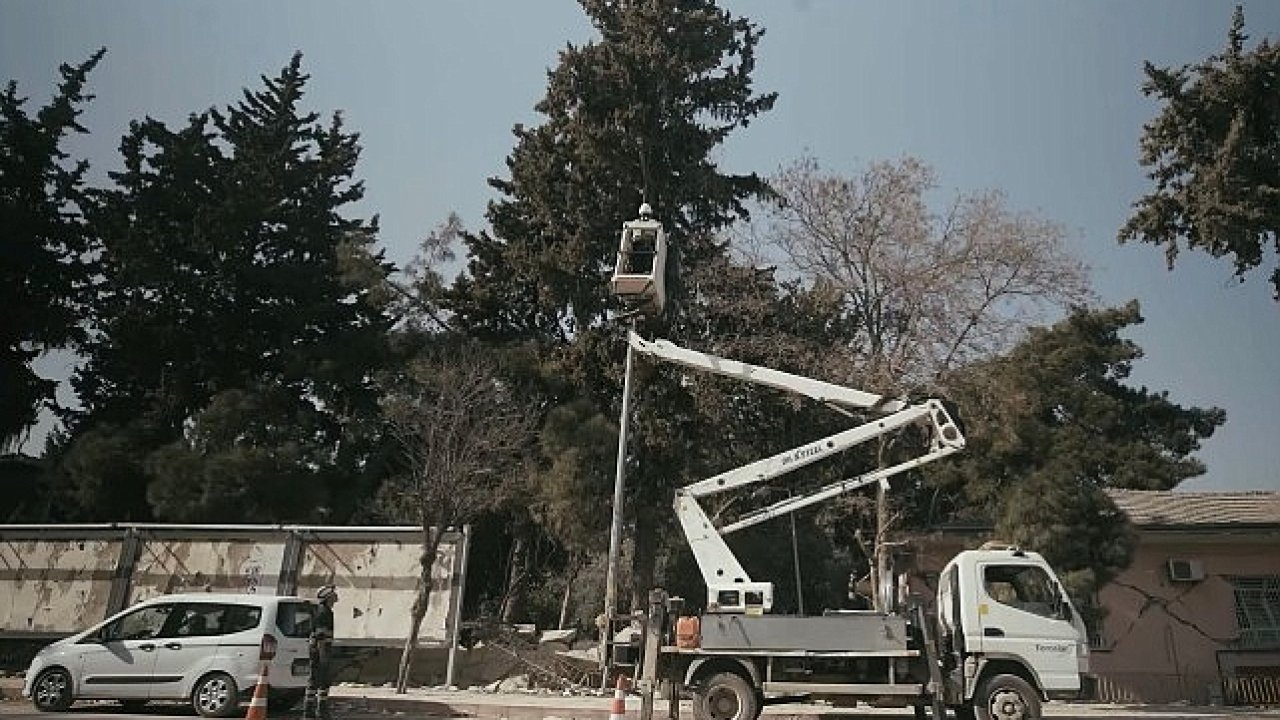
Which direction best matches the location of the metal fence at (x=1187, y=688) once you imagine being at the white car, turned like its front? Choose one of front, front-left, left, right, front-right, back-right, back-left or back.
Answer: back-right

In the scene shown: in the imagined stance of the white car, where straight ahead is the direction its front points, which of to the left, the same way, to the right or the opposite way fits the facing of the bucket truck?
the opposite way

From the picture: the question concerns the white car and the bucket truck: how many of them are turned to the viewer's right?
1

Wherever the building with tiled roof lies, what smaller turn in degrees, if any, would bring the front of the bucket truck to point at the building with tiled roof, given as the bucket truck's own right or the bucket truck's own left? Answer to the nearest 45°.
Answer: approximately 45° to the bucket truck's own left

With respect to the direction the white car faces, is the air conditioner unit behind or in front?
behind

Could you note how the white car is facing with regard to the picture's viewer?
facing away from the viewer and to the left of the viewer

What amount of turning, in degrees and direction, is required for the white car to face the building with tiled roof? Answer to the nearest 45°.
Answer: approximately 135° to its right

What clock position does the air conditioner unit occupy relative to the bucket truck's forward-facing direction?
The air conditioner unit is roughly at 10 o'clock from the bucket truck.

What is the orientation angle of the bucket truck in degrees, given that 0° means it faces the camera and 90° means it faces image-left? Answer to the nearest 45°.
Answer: approximately 270°

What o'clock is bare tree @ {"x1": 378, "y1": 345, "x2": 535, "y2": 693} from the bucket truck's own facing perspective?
The bare tree is roughly at 7 o'clock from the bucket truck.

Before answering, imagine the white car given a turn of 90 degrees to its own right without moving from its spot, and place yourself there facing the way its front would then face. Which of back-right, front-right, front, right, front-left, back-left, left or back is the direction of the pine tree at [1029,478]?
front-right

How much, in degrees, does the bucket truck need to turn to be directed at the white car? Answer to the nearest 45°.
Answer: approximately 180°
